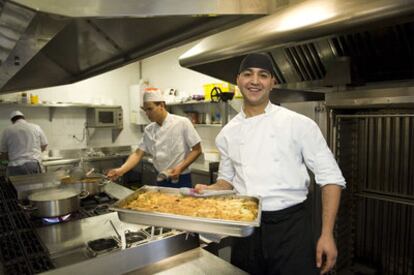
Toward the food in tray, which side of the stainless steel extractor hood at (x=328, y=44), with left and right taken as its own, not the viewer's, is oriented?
front

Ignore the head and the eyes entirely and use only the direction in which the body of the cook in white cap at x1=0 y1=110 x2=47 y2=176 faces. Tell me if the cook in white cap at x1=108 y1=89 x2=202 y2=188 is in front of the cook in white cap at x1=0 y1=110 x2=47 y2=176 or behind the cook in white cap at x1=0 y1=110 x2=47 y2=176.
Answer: behind

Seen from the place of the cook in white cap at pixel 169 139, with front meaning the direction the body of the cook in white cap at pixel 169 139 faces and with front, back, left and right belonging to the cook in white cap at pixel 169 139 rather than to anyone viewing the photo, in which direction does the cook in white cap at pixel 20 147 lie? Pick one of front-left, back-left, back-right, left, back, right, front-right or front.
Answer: right

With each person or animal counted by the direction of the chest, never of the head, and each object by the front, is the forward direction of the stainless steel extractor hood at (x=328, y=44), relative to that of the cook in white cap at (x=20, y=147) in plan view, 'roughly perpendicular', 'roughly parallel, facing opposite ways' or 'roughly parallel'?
roughly perpendicular

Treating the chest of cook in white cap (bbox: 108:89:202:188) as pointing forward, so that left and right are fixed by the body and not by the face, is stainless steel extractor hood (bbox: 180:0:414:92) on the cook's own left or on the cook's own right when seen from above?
on the cook's own left
